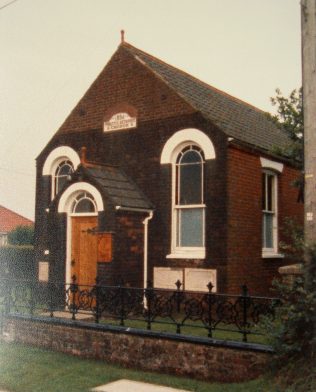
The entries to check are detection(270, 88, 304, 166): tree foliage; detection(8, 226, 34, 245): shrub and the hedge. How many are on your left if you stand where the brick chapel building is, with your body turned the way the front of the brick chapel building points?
1

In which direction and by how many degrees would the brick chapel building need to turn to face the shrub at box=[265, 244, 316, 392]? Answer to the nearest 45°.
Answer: approximately 45° to its left

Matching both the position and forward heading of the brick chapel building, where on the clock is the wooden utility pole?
The wooden utility pole is roughly at 10 o'clock from the brick chapel building.

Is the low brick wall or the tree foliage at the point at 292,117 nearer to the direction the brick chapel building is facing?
the low brick wall

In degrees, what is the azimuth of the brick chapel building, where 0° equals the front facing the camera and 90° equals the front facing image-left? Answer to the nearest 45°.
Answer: approximately 45°

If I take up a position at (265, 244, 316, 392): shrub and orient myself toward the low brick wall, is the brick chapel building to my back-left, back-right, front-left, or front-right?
front-right

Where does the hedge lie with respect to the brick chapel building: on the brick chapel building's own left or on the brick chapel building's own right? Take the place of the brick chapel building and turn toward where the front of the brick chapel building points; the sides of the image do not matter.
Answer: on the brick chapel building's own right

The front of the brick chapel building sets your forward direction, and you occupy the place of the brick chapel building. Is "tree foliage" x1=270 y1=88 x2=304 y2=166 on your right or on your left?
on your left
